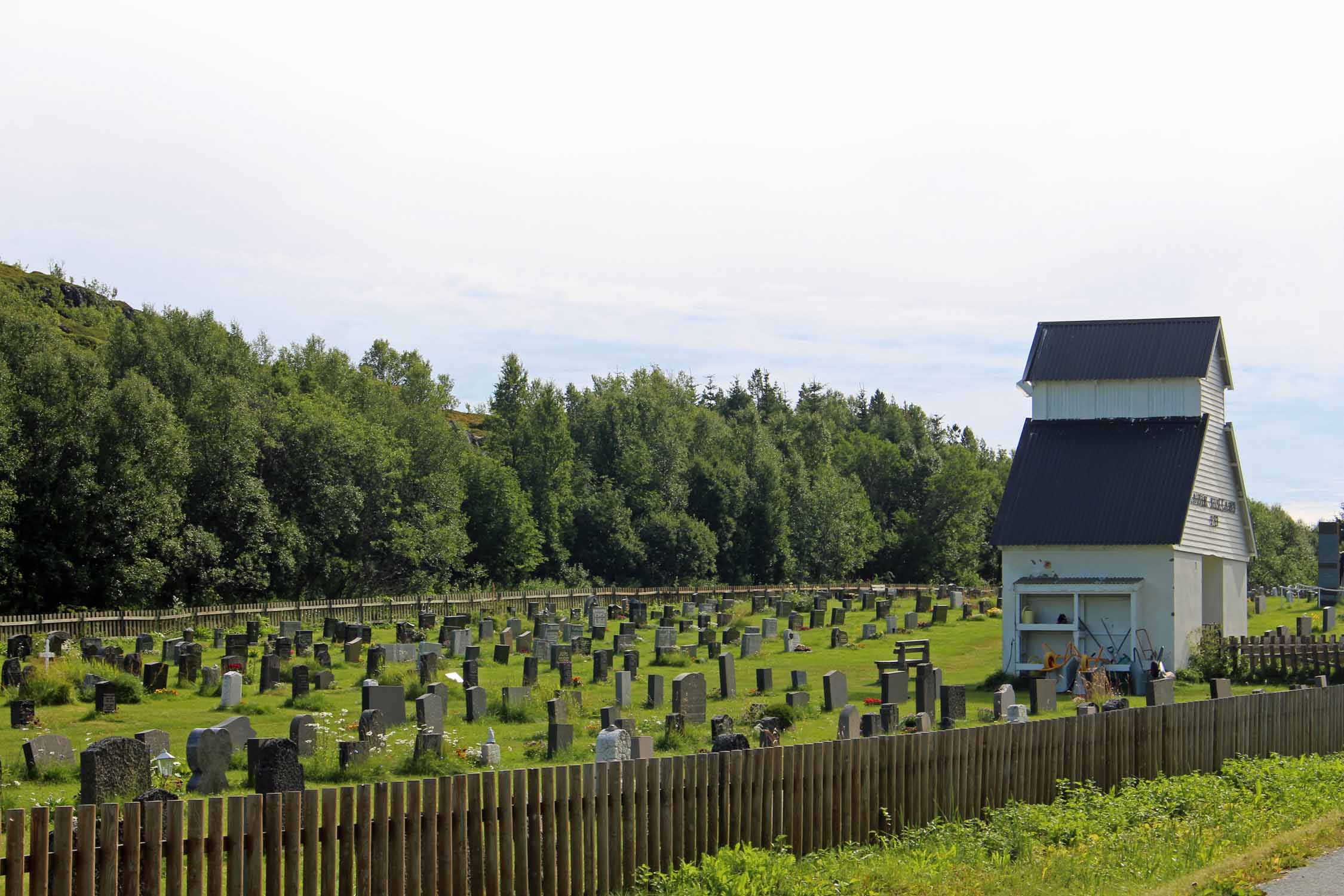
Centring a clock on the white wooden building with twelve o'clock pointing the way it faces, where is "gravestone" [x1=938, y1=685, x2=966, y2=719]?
The gravestone is roughly at 2 o'clock from the white wooden building.

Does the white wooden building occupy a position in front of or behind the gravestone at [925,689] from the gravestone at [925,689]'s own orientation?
behind

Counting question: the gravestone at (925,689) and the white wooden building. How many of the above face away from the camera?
0

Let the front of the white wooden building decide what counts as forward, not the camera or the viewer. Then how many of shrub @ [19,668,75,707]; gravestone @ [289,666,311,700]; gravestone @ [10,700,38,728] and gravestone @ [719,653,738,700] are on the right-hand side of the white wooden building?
4

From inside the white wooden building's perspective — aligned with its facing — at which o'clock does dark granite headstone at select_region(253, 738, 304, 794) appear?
The dark granite headstone is roughly at 4 o'clock from the white wooden building.

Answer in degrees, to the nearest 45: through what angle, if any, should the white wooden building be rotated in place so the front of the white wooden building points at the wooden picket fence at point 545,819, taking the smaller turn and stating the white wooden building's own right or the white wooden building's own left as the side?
approximately 45° to the white wooden building's own right

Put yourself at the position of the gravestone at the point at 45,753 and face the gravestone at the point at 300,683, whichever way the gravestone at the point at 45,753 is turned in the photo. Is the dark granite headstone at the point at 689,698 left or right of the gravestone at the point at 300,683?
right

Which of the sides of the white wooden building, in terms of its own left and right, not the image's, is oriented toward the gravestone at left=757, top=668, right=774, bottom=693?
right

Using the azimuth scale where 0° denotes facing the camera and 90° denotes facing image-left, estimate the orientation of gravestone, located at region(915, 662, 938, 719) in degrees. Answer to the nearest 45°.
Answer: approximately 45°
